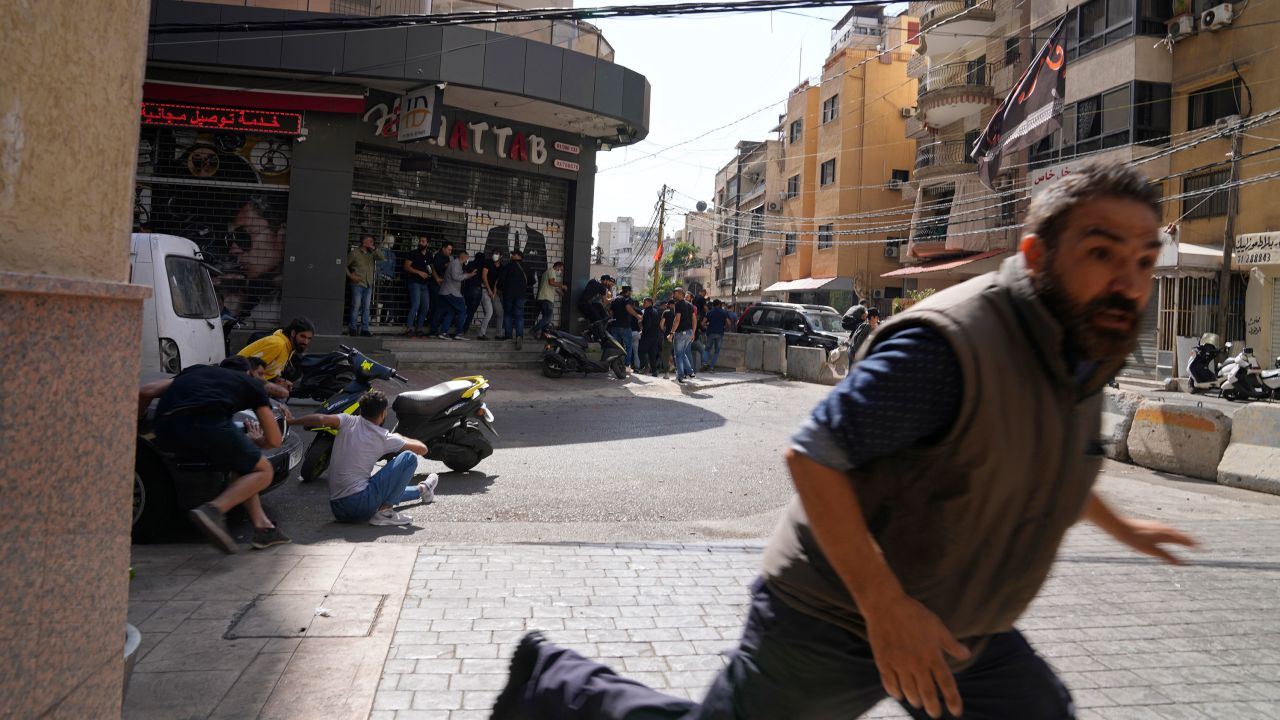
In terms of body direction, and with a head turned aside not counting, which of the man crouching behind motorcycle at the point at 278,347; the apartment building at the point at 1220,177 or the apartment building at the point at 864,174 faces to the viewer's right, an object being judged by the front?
the man crouching behind motorcycle

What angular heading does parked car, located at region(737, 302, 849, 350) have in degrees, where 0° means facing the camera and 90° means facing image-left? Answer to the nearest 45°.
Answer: approximately 315°

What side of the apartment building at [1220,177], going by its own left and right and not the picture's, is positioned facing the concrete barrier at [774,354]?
front

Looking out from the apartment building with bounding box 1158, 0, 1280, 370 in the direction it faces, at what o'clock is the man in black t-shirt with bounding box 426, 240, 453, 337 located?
The man in black t-shirt is roughly at 12 o'clock from the apartment building.

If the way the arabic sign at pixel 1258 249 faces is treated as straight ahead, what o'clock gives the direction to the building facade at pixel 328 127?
The building facade is roughly at 12 o'clock from the arabic sign.

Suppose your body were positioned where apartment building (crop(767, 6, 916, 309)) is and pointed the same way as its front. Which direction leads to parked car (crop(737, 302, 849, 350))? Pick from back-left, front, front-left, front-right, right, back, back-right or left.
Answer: front-left

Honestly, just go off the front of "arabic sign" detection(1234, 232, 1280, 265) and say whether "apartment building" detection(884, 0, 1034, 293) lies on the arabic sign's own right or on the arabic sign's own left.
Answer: on the arabic sign's own right

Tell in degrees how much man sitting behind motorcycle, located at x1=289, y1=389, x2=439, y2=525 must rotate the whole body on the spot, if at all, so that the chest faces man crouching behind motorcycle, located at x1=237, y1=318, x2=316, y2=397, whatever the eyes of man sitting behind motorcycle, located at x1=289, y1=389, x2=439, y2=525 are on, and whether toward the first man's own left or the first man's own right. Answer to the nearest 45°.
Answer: approximately 45° to the first man's own left

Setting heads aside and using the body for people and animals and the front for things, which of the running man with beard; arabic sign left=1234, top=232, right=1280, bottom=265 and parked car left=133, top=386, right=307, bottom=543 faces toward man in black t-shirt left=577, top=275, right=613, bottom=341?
the arabic sign

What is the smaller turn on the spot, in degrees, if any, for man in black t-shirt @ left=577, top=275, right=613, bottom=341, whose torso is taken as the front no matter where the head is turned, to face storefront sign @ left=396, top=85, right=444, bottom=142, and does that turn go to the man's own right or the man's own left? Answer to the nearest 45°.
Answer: approximately 135° to the man's own right

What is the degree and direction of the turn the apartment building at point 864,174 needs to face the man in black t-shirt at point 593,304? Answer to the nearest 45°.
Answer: approximately 45° to its left

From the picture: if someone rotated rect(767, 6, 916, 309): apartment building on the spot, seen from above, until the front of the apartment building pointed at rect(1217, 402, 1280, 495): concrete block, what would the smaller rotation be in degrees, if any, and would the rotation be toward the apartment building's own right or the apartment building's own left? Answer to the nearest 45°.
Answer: approximately 45° to the apartment building's own left
